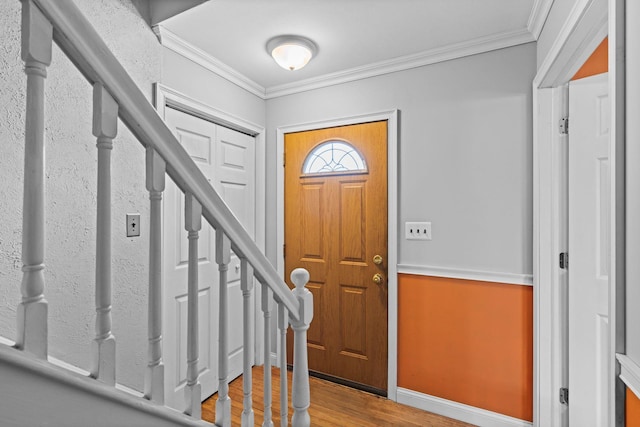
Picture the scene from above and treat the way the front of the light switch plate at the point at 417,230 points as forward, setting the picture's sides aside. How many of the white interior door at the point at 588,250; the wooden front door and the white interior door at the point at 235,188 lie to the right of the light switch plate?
2

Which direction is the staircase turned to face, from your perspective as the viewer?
facing away from the viewer and to the right of the viewer

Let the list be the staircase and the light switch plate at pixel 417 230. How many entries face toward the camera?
1

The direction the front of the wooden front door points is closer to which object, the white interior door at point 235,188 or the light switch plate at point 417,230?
the white interior door

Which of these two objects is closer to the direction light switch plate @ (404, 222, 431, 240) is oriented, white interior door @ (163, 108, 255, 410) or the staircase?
the staircase

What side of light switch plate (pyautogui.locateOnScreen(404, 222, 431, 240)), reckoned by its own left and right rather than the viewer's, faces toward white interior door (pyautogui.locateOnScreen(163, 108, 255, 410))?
right

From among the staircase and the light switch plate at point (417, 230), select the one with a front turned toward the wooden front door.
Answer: the staircase

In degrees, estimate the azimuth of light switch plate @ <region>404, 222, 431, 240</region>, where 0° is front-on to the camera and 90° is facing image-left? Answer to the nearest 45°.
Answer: approximately 0°

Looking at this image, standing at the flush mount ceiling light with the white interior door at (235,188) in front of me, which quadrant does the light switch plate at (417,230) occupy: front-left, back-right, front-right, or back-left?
back-right

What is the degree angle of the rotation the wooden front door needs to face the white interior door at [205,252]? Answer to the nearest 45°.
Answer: approximately 45° to its right

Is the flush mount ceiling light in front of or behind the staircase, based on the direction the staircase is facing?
in front

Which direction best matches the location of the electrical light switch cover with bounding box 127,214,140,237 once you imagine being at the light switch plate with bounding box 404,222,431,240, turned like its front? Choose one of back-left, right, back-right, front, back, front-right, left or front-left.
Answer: front-right
